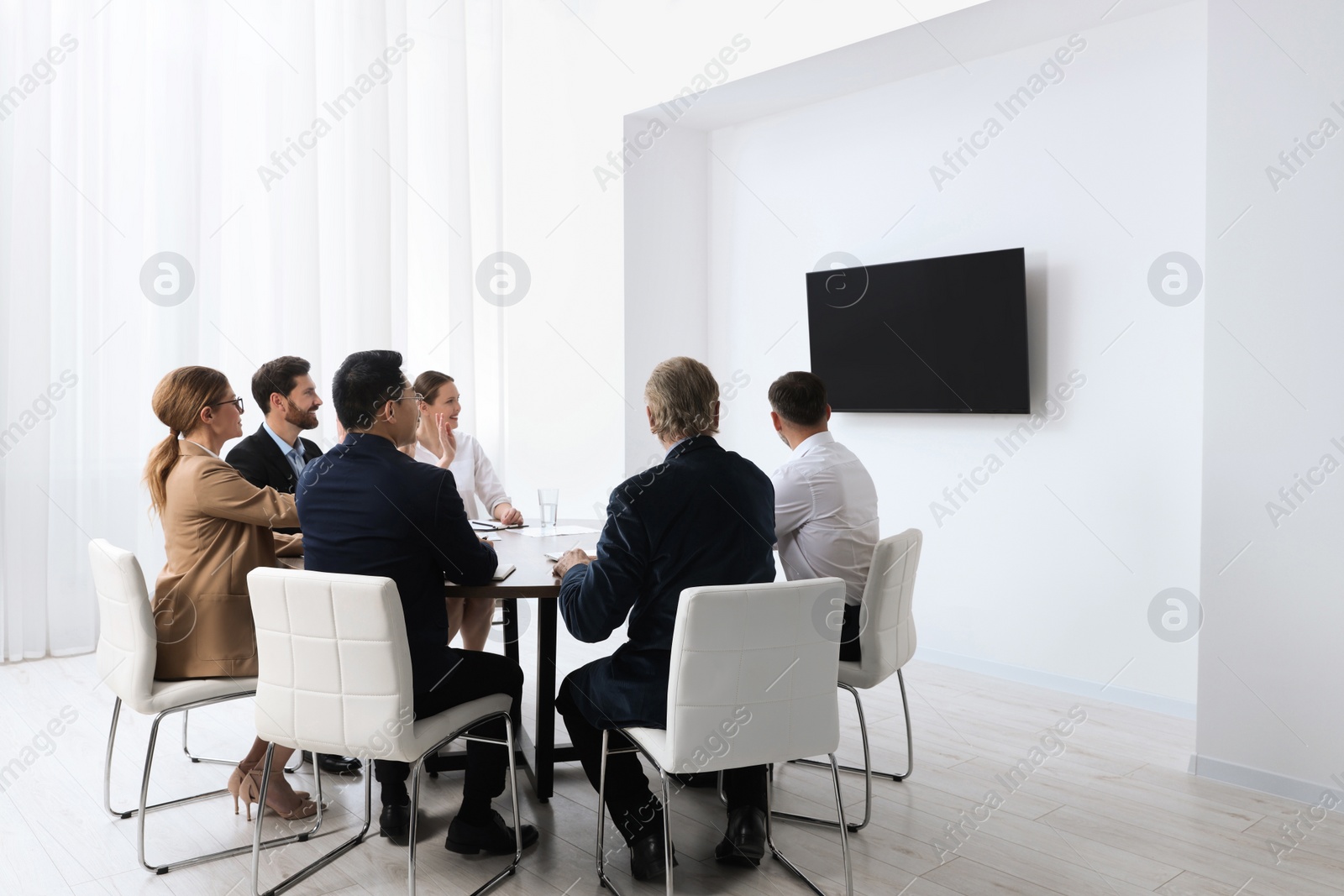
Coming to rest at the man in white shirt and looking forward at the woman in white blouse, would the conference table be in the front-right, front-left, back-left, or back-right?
front-left

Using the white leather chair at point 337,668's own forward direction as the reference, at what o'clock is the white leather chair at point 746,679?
the white leather chair at point 746,679 is roughly at 2 o'clock from the white leather chair at point 337,668.

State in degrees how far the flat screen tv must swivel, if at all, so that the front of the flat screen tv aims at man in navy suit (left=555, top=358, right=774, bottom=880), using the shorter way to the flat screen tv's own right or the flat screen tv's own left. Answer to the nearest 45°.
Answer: approximately 45° to the flat screen tv's own left

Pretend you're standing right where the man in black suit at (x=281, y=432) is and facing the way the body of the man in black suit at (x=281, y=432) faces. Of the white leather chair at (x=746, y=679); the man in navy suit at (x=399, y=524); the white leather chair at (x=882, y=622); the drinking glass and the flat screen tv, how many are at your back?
0

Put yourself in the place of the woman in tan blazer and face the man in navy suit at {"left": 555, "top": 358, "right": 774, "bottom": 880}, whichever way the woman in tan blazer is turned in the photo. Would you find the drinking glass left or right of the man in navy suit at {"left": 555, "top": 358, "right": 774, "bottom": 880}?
left

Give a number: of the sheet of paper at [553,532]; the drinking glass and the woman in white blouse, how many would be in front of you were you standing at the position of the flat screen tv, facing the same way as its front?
3

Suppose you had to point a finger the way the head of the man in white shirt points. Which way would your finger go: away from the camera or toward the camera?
away from the camera

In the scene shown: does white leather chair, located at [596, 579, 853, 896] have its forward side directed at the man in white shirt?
no

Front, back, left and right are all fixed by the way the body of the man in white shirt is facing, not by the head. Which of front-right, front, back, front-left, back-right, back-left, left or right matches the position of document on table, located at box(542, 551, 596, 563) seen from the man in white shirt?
front-left

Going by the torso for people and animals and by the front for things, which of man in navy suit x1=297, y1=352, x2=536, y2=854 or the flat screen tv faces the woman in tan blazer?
the flat screen tv

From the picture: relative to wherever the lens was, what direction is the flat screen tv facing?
facing the viewer and to the left of the viewer

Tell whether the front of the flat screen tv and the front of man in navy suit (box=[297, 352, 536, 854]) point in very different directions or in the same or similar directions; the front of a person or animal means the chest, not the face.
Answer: very different directions

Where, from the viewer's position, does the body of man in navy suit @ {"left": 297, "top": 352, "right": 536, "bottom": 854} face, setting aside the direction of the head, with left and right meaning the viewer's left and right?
facing away from the viewer and to the right of the viewer

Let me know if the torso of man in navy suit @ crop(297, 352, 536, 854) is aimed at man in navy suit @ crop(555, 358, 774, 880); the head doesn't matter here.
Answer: no

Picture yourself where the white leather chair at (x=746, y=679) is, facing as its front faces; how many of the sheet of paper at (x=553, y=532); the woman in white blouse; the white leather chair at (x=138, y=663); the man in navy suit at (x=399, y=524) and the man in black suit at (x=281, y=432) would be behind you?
0

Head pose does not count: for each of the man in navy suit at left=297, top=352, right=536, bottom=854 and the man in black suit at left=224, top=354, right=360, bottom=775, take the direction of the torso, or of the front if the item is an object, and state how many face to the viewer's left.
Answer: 0

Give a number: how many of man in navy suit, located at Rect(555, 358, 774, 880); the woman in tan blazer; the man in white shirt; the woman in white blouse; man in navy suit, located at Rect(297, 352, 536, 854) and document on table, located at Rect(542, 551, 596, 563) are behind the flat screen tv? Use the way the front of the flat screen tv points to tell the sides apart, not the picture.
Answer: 0

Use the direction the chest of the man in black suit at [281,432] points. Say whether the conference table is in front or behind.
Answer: in front

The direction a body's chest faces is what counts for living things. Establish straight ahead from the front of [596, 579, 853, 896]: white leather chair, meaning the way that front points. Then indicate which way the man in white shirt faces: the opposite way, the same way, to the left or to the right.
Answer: the same way

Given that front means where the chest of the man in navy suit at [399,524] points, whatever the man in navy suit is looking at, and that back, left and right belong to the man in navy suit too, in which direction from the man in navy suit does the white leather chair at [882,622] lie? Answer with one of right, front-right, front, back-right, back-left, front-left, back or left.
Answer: front-right

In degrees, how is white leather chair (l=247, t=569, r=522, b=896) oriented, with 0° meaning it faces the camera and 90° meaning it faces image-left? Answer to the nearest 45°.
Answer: approximately 225°

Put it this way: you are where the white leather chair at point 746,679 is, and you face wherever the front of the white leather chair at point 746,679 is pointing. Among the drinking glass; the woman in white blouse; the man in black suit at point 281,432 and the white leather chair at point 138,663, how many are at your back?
0

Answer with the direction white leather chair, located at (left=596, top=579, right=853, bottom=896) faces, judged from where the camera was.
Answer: facing away from the viewer and to the left of the viewer

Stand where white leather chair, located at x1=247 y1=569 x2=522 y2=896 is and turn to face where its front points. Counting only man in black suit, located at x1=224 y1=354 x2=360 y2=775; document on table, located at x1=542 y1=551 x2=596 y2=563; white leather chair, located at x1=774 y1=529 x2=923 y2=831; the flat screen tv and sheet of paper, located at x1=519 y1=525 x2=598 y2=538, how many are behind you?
0

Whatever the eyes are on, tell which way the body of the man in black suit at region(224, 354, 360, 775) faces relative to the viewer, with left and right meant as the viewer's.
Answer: facing the viewer and to the right of the viewer
